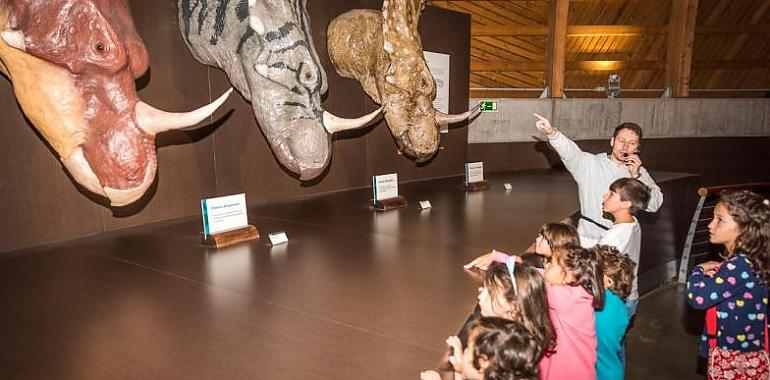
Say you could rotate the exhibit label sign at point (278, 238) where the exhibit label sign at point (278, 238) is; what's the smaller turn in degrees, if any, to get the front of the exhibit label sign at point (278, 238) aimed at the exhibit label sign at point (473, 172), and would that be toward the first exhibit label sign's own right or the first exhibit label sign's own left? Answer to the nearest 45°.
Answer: approximately 90° to the first exhibit label sign's own left

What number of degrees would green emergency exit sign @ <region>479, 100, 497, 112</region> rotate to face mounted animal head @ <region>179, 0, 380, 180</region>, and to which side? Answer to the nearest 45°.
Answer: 0° — it already faces it

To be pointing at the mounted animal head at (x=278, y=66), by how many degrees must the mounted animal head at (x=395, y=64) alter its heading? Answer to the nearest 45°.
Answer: approximately 90° to its right

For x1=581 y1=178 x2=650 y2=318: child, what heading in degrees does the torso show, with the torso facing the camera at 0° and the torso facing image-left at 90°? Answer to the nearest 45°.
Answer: approximately 90°

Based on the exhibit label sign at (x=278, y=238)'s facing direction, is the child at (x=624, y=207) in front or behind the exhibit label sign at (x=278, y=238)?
in front

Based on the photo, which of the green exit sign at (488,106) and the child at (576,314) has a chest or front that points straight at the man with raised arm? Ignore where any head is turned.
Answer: the green exit sign

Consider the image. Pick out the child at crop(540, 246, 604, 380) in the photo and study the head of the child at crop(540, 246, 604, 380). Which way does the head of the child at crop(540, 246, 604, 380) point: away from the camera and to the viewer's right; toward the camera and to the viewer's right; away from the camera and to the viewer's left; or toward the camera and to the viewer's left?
away from the camera and to the viewer's left

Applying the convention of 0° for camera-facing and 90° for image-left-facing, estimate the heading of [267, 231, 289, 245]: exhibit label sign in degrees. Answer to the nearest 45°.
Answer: approximately 315°

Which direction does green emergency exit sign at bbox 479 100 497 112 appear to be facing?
toward the camera

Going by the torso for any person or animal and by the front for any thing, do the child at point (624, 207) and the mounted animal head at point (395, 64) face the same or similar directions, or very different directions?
very different directions

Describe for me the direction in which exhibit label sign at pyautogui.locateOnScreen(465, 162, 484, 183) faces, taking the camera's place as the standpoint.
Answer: facing the viewer and to the right of the viewer

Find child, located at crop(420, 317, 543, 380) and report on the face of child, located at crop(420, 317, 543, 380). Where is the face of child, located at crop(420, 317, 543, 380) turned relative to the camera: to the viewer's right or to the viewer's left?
to the viewer's left

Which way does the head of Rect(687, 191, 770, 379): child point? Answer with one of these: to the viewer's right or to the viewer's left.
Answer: to the viewer's left
